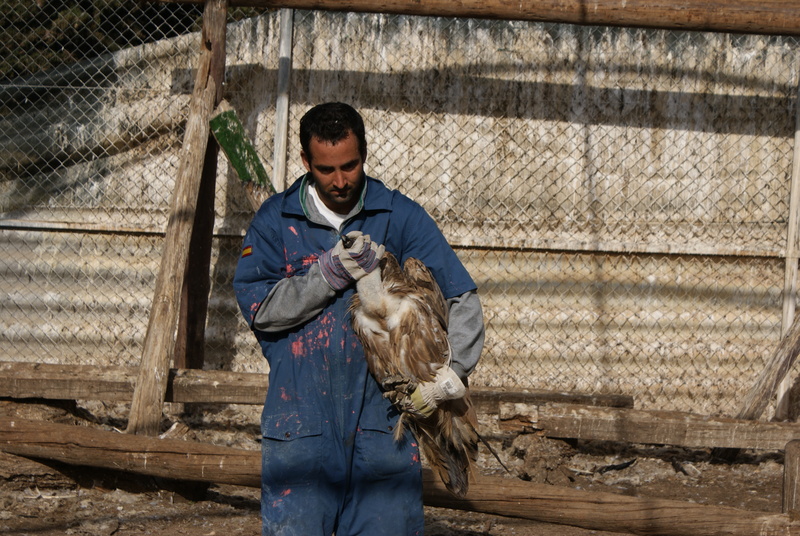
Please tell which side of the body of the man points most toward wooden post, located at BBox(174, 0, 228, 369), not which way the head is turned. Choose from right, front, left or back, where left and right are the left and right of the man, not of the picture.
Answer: back

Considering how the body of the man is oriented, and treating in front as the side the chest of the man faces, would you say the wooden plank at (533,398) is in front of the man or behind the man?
behind

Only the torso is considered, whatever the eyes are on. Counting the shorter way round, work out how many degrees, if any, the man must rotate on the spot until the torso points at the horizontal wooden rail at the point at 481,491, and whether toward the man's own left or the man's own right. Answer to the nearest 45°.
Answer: approximately 135° to the man's own left

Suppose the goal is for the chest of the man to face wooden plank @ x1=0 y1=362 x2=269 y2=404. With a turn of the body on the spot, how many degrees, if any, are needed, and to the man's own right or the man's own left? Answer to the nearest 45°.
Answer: approximately 135° to the man's own right

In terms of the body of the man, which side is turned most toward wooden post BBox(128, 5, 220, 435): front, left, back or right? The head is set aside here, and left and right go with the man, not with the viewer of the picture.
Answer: back

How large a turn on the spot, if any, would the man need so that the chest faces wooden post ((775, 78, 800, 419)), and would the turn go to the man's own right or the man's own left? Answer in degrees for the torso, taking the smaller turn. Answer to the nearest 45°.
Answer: approximately 135° to the man's own left

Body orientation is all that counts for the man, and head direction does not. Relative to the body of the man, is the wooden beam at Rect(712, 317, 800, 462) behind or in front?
behind

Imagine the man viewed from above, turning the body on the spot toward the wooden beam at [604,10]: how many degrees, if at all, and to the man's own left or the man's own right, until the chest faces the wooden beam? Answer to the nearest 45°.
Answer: approximately 135° to the man's own left

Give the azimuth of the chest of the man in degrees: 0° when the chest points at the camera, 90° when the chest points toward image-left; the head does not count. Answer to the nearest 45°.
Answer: approximately 0°
